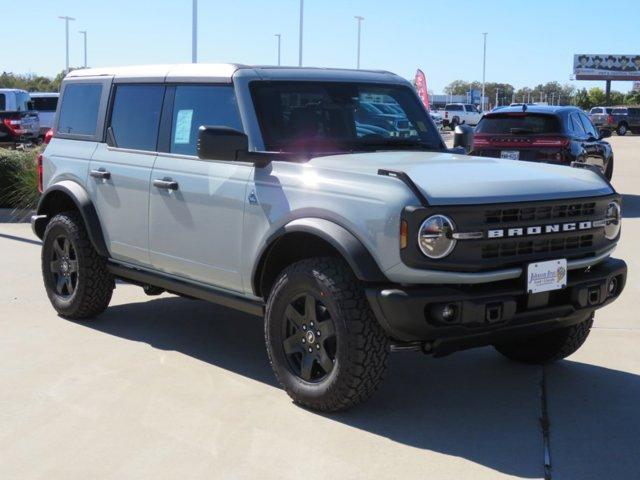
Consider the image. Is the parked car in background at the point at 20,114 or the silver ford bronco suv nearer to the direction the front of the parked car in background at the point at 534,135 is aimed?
the parked car in background

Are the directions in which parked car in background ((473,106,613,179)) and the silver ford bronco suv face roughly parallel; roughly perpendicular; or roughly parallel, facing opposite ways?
roughly perpendicular

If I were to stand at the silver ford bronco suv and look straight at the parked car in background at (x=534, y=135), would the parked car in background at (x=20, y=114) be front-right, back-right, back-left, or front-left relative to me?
front-left

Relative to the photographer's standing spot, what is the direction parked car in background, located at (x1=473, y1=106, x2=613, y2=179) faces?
facing away from the viewer and to the right of the viewer

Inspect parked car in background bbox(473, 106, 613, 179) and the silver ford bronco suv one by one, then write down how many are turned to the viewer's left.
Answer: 0

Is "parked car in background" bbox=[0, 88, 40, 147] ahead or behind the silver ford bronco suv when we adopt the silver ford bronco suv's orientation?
behind

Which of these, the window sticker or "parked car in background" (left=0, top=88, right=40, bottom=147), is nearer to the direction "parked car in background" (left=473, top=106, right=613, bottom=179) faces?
the parked car in background

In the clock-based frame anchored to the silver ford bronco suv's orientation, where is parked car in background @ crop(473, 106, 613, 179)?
The parked car in background is roughly at 8 o'clock from the silver ford bronco suv.

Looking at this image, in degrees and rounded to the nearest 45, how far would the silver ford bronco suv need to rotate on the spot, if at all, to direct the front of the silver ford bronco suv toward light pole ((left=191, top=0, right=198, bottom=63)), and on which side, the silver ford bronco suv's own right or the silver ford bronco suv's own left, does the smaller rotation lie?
approximately 135° to the silver ford bronco suv's own left

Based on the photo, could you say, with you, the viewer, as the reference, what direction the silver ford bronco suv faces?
facing the viewer and to the right of the viewer
